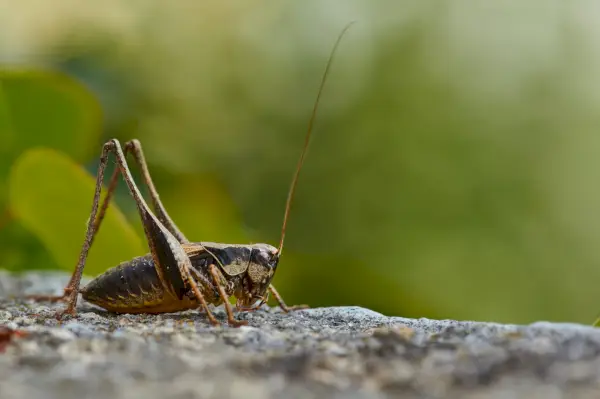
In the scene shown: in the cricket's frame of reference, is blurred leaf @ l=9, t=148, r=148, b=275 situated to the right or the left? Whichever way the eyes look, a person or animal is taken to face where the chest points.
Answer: on its left

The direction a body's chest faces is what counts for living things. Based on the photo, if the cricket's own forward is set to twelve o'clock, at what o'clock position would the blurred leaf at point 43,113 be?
The blurred leaf is roughly at 8 o'clock from the cricket.

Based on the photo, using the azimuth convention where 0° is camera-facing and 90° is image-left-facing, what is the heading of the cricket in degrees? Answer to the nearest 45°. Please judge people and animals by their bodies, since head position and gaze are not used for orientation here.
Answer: approximately 270°
